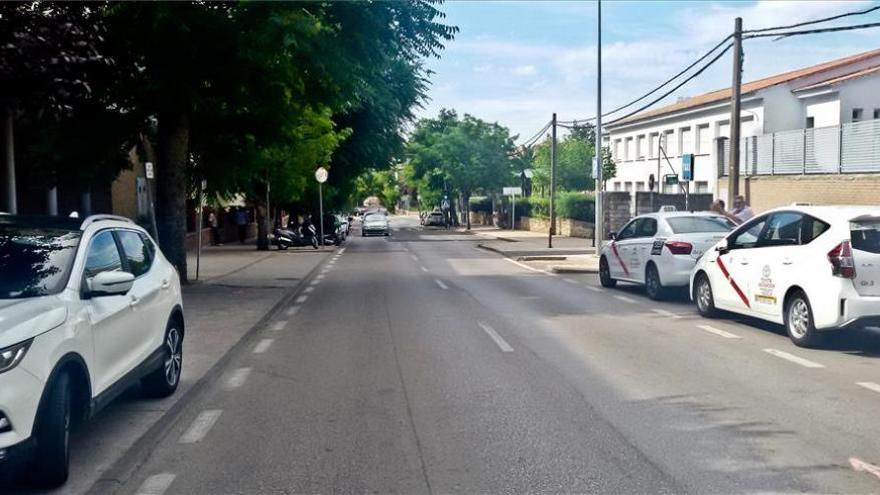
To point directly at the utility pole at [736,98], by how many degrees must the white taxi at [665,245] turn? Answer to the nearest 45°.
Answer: approximately 45° to its right

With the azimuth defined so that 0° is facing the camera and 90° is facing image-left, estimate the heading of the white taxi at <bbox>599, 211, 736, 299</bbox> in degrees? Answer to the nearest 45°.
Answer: approximately 135°

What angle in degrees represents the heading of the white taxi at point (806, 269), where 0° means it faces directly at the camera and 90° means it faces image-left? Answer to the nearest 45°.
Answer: approximately 135°

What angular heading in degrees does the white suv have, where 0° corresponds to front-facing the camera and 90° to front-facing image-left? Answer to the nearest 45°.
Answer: approximately 45°
